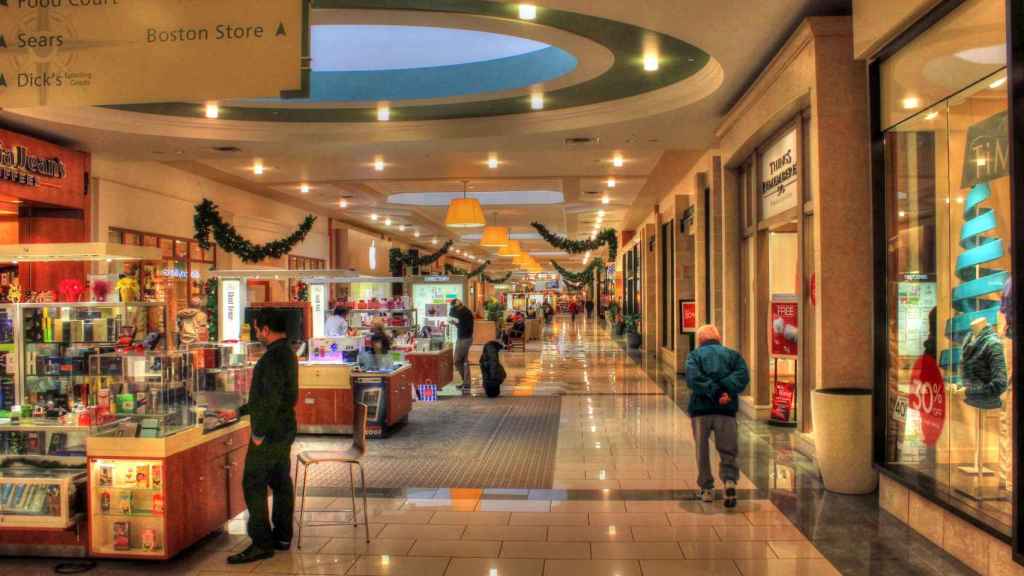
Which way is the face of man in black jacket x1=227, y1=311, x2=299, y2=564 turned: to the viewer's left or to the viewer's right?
to the viewer's left

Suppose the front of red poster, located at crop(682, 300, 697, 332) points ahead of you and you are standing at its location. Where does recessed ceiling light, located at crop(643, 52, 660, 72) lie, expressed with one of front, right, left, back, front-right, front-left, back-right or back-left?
front

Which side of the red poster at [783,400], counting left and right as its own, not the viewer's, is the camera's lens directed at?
front

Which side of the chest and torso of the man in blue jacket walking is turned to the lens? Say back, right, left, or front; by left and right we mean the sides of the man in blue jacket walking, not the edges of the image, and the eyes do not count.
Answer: back

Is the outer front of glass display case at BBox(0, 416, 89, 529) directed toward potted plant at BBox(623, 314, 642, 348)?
no

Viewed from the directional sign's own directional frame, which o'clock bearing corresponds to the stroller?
The stroller is roughly at 7 o'clock from the directional sign.

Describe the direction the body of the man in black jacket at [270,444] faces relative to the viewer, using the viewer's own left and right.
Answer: facing to the left of the viewer

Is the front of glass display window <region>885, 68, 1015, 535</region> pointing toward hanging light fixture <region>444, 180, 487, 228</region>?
no

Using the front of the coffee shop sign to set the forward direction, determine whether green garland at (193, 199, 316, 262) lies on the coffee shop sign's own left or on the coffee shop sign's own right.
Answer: on the coffee shop sign's own left

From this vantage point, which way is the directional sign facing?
toward the camera

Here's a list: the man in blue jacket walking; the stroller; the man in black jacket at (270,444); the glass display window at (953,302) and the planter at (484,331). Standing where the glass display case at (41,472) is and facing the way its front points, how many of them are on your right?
0

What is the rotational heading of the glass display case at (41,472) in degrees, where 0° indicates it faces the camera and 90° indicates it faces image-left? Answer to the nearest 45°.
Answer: approximately 0°

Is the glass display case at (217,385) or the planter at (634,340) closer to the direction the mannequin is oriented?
the glass display case

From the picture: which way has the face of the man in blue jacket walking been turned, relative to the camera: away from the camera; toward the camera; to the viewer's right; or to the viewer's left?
away from the camera
